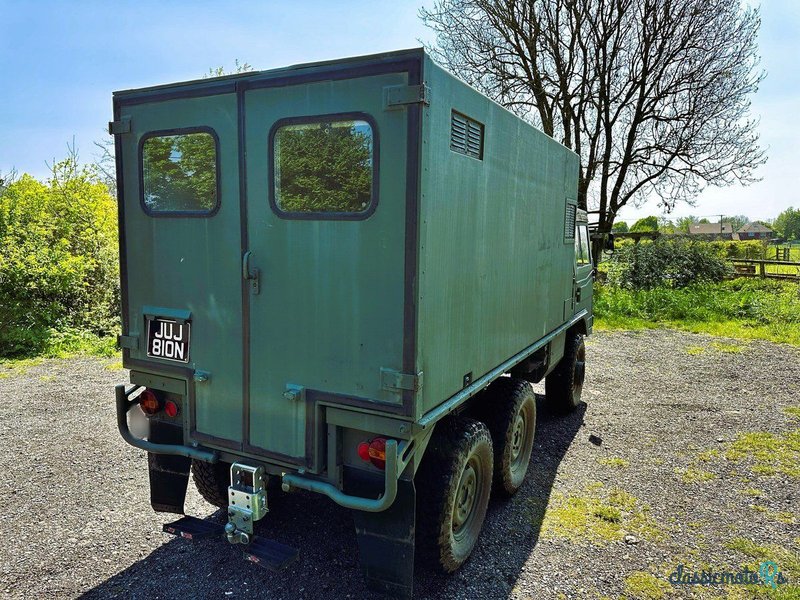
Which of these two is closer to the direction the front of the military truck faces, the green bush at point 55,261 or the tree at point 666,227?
the tree

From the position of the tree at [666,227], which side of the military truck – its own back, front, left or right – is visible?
front

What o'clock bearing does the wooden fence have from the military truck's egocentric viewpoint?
The wooden fence is roughly at 12 o'clock from the military truck.

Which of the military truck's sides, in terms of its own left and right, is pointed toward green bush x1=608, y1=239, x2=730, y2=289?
front

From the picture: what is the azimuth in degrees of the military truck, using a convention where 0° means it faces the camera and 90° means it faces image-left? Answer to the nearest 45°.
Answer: approximately 225°

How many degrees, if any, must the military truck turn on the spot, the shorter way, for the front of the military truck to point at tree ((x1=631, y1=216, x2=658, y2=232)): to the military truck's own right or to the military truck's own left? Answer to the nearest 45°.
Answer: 0° — it already faces it

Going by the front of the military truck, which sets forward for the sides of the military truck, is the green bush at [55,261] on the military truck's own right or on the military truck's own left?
on the military truck's own left

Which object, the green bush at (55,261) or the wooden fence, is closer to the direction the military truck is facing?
the wooden fence
